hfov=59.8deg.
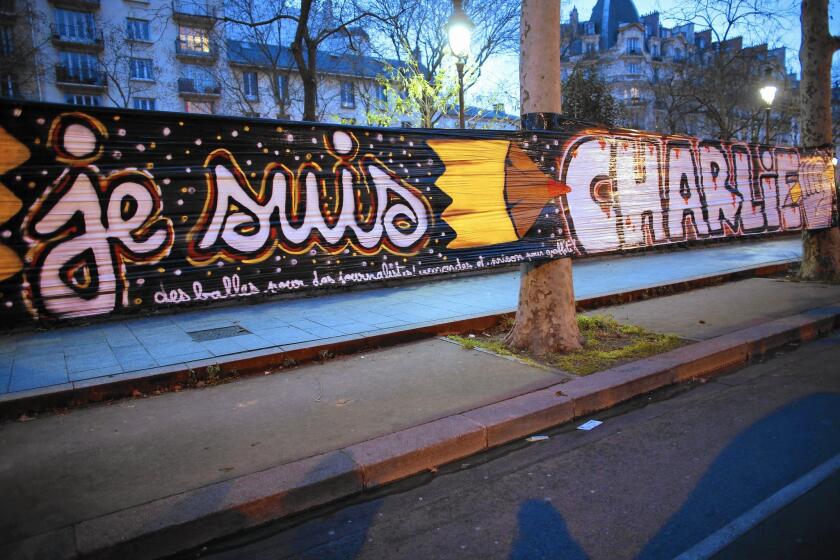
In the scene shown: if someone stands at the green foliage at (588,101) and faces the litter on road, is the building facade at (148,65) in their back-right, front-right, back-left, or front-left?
back-right

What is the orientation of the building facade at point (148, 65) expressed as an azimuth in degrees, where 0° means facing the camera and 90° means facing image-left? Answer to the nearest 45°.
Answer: approximately 315°

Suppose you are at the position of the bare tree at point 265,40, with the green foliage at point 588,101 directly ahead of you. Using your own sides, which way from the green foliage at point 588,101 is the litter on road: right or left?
right

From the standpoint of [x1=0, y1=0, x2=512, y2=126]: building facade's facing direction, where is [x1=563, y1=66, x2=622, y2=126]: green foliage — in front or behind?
in front

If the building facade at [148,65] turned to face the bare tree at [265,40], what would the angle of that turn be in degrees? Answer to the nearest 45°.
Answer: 0° — it already faces it
